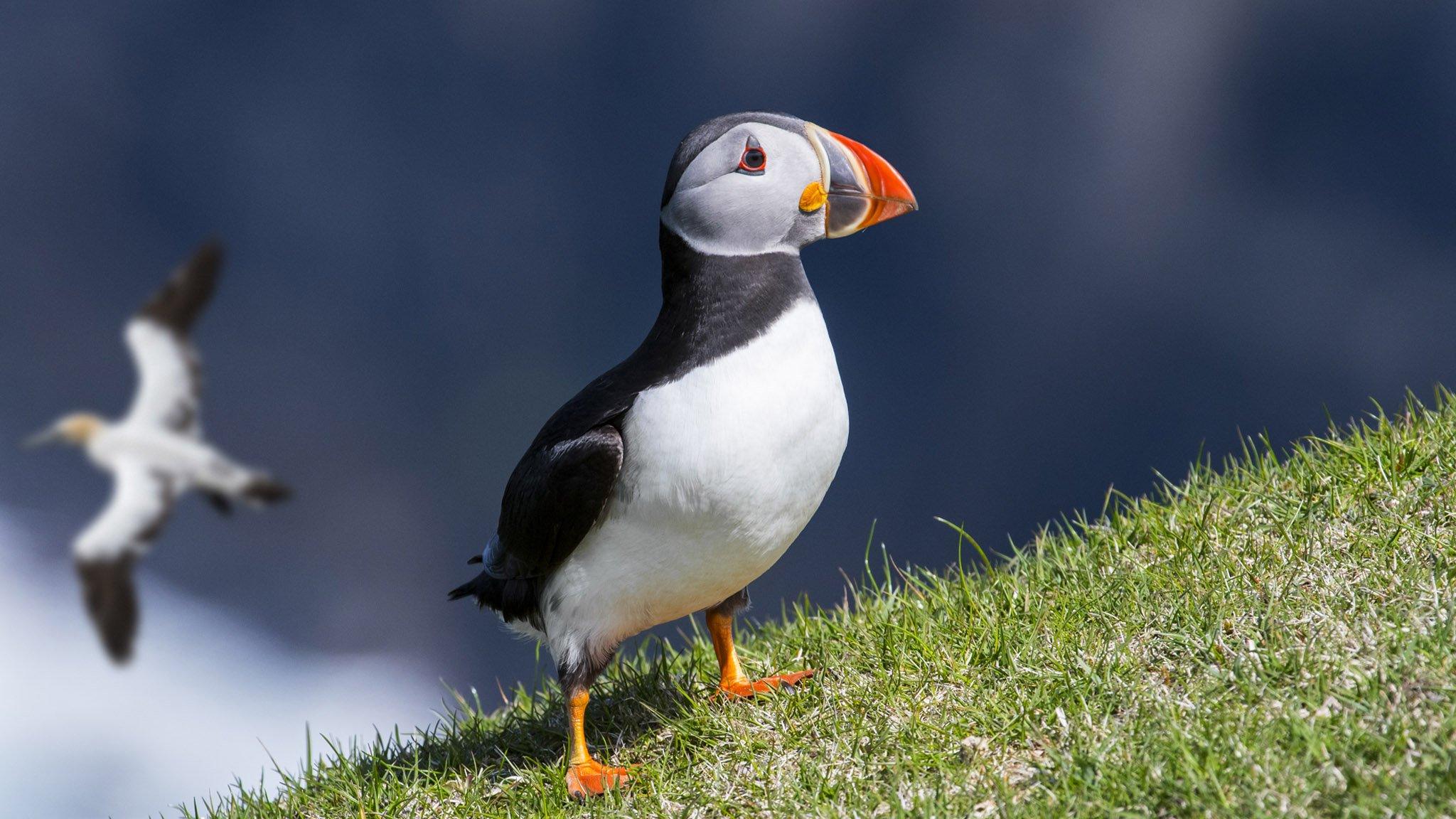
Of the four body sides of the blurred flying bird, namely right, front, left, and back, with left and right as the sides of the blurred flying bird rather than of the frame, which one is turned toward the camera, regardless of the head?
left

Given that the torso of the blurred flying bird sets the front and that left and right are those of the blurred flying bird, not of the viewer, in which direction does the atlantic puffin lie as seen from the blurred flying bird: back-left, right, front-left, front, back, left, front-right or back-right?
left
